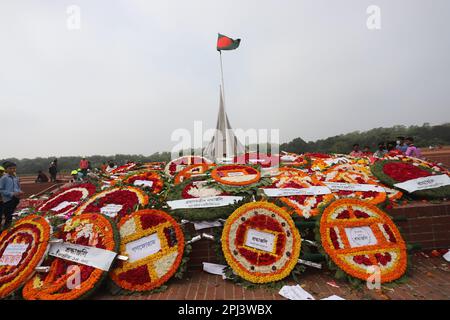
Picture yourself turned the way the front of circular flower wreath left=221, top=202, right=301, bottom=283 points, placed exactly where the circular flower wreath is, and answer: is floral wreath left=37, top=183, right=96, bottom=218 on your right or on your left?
on your right

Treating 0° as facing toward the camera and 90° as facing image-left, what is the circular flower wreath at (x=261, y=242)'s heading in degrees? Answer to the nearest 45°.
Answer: approximately 0°

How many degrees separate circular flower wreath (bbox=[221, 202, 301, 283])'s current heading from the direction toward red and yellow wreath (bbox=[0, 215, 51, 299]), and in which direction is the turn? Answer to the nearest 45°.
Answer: approximately 90° to its right

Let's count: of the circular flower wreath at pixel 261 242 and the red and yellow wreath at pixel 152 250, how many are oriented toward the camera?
2

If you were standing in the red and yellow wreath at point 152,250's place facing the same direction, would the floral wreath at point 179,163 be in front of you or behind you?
behind

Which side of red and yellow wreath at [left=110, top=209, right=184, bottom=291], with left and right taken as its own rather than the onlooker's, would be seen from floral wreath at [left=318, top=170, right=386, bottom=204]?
left

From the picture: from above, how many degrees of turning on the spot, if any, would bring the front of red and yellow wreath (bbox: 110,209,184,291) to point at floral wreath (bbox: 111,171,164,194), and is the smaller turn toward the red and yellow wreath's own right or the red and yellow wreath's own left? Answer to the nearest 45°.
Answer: approximately 180°

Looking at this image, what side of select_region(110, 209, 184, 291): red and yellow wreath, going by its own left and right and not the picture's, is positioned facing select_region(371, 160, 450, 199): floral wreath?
left

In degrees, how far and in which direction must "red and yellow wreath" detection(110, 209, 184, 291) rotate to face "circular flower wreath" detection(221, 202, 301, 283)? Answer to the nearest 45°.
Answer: approximately 90° to its left
